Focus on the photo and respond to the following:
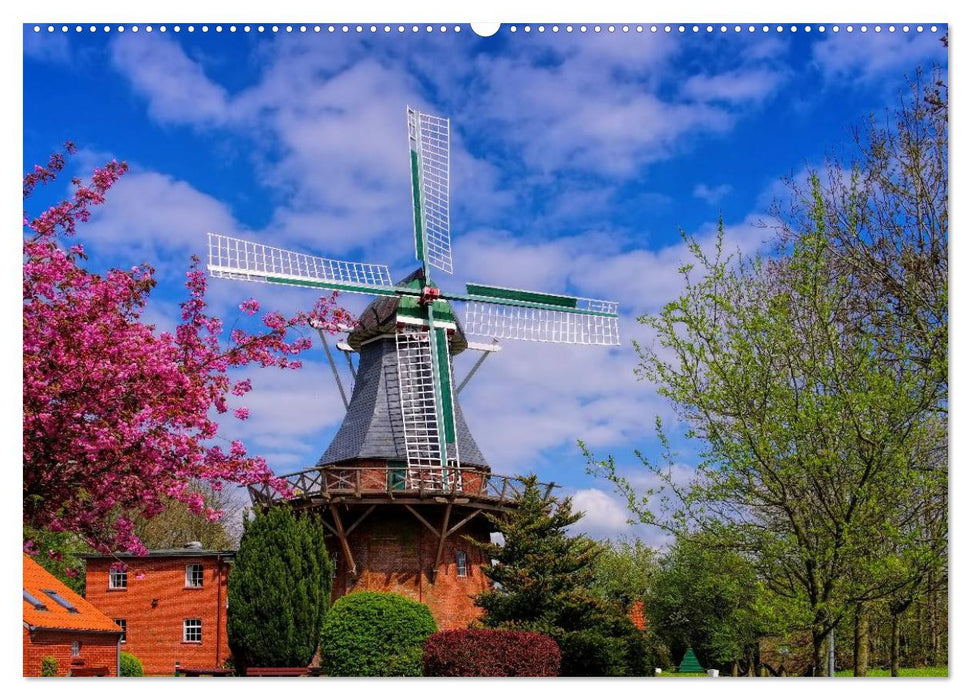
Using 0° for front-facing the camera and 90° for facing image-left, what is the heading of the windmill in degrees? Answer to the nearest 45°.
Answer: approximately 0°
